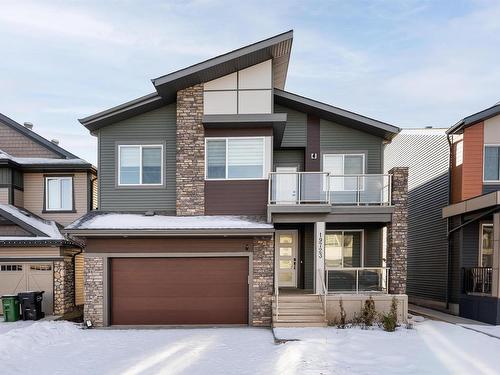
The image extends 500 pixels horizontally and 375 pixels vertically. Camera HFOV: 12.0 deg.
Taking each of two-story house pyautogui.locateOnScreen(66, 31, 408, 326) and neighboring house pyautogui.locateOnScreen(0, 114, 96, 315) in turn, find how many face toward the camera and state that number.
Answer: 2

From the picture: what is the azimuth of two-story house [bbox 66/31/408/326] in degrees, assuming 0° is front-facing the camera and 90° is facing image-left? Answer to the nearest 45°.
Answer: approximately 0°

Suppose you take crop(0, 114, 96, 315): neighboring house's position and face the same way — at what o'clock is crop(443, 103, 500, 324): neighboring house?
crop(443, 103, 500, 324): neighboring house is roughly at 10 o'clock from crop(0, 114, 96, 315): neighboring house.

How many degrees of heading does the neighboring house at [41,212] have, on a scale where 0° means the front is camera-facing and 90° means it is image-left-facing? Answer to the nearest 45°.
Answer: approximately 0°

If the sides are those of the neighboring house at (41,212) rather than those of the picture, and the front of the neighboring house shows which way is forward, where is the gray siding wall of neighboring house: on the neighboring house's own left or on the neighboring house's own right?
on the neighboring house's own left

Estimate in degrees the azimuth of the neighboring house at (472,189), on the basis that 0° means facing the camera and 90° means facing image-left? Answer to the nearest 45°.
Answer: approximately 45°
